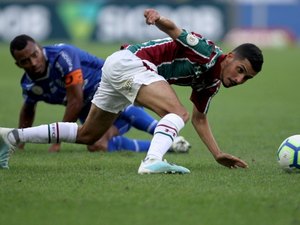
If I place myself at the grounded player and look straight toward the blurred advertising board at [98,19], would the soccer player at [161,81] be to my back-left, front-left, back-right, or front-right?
back-right

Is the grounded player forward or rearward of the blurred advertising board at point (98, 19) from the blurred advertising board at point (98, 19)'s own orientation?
forward

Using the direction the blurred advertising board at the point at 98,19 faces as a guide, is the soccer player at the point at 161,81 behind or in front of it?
in front

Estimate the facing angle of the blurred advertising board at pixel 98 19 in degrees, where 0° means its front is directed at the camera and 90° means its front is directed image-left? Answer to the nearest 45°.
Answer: approximately 0°
